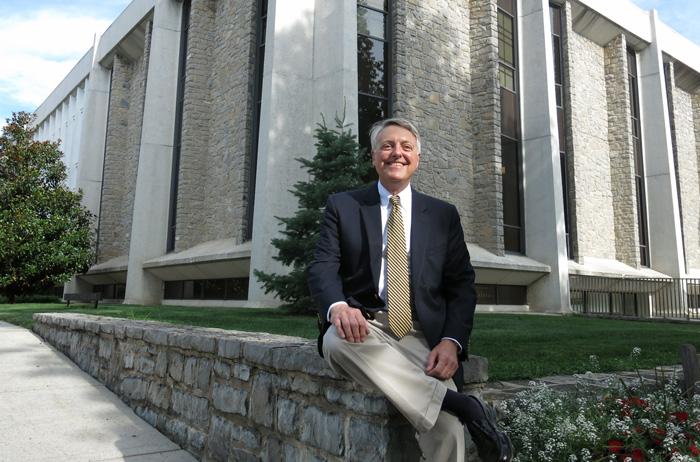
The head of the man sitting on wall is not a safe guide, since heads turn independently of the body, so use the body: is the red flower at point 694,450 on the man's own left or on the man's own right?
on the man's own left

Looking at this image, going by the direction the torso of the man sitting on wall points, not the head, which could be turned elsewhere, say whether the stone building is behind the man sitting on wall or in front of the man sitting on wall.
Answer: behind

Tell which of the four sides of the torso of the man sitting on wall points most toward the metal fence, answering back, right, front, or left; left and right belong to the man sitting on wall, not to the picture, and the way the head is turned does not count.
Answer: back

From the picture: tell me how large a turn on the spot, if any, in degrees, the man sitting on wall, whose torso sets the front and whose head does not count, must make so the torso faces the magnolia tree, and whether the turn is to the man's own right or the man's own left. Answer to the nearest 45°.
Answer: approximately 135° to the man's own right

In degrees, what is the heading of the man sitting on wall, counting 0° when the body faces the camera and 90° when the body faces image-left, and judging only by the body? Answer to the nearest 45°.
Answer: approximately 0°
